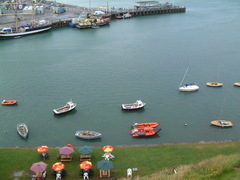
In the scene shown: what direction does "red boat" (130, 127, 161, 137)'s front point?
to the viewer's right

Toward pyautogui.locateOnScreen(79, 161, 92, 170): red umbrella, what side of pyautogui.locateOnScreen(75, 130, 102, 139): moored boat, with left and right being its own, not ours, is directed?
right

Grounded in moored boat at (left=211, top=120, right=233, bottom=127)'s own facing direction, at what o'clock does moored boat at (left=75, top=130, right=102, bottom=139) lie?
moored boat at (left=75, top=130, right=102, bottom=139) is roughly at 11 o'clock from moored boat at (left=211, top=120, right=233, bottom=127).

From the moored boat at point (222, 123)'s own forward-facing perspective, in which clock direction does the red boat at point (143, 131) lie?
The red boat is roughly at 11 o'clock from the moored boat.

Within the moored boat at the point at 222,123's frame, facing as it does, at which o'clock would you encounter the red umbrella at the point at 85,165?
The red umbrella is roughly at 10 o'clock from the moored boat.

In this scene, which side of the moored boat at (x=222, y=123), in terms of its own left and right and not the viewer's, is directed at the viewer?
left

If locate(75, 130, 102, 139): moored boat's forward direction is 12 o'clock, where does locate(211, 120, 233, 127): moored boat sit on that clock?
locate(211, 120, 233, 127): moored boat is roughly at 12 o'clock from locate(75, 130, 102, 139): moored boat.

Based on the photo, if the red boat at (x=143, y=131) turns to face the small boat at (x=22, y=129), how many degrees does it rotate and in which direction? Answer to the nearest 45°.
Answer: approximately 180°

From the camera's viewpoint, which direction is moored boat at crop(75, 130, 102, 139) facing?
to the viewer's right
